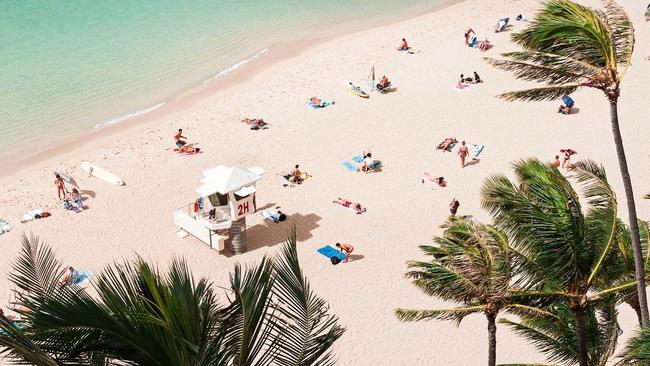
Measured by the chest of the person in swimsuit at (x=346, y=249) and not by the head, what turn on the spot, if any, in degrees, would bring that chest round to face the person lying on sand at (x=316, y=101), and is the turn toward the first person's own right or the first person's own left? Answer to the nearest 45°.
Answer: approximately 90° to the first person's own right

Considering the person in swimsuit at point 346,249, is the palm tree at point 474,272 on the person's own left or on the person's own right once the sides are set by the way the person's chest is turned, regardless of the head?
on the person's own left

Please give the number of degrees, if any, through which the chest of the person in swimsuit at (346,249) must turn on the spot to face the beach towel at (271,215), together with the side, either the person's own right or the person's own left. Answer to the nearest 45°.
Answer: approximately 45° to the person's own right

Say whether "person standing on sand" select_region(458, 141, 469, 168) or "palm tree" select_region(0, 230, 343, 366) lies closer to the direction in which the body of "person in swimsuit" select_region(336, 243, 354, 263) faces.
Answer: the palm tree

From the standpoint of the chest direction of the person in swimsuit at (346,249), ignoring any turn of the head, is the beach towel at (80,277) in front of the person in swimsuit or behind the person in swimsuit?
in front

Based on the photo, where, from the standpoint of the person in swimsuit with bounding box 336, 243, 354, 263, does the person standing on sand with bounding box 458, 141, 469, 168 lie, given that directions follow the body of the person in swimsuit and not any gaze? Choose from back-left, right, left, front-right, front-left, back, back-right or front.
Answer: back-right

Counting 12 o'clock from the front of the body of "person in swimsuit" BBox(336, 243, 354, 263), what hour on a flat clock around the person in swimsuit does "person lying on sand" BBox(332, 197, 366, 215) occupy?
The person lying on sand is roughly at 3 o'clock from the person in swimsuit.

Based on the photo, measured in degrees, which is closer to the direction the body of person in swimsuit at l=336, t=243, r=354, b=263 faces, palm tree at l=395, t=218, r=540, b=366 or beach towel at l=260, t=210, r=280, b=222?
the beach towel

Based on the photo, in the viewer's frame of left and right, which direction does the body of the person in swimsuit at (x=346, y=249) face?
facing to the left of the viewer
